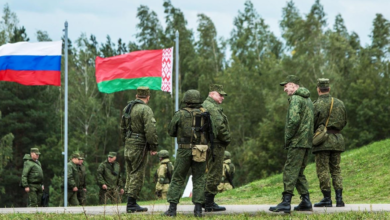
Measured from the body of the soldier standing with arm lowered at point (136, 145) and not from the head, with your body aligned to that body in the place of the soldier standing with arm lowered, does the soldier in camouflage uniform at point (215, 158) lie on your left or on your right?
on your right

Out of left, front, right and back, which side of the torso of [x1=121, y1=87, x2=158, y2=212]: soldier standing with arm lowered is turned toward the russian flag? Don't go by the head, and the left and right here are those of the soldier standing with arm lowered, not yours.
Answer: left

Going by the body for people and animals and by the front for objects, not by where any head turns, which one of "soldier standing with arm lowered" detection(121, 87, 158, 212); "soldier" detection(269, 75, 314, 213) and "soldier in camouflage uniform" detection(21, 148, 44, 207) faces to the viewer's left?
the soldier

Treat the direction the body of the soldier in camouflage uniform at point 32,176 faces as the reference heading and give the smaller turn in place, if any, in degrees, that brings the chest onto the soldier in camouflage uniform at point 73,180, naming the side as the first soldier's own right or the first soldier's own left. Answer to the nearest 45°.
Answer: approximately 90° to the first soldier's own left

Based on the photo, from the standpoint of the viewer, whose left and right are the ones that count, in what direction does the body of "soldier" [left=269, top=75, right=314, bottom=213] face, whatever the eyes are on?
facing to the left of the viewer
